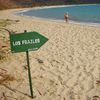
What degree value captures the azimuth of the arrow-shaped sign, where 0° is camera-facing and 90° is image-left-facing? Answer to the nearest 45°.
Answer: approximately 0°
